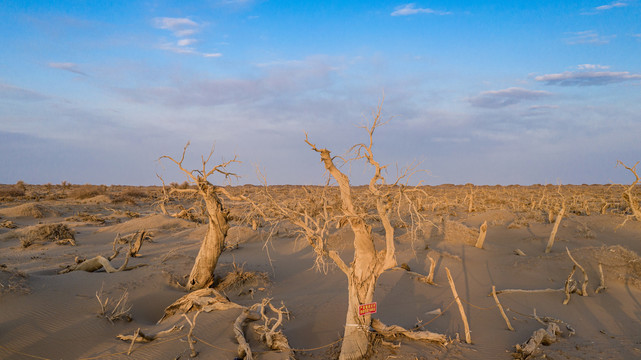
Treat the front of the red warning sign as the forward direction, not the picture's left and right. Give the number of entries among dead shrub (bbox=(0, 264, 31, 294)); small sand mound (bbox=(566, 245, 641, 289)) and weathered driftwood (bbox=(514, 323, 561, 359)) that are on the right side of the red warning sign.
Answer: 1

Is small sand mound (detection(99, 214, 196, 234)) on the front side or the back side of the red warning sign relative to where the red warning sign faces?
on the back side

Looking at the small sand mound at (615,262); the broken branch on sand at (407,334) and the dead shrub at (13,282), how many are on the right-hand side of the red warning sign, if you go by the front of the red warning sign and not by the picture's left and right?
1

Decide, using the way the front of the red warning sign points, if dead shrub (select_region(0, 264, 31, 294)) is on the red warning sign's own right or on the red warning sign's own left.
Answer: on the red warning sign's own right

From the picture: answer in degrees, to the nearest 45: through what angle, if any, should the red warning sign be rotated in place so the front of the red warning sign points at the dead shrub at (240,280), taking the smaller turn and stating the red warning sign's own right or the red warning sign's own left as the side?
approximately 135° to the red warning sign's own right

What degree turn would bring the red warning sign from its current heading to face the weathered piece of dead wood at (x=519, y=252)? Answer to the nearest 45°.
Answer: approximately 135° to its left

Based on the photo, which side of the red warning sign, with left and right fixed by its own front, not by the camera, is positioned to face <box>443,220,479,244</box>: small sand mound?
back

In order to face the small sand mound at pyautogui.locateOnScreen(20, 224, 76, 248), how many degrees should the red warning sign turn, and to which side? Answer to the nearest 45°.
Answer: approximately 135° to its right

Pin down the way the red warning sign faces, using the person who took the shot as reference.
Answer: facing the viewer

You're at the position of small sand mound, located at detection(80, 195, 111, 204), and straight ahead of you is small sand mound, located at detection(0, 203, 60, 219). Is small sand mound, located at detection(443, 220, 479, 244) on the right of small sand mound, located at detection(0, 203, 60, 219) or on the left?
left

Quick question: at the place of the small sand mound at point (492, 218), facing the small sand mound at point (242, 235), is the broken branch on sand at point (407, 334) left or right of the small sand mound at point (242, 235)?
left

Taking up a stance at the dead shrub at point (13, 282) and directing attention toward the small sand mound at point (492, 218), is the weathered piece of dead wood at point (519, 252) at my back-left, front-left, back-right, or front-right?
front-right

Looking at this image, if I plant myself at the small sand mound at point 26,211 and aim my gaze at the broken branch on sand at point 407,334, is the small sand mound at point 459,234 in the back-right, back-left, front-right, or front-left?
front-left
